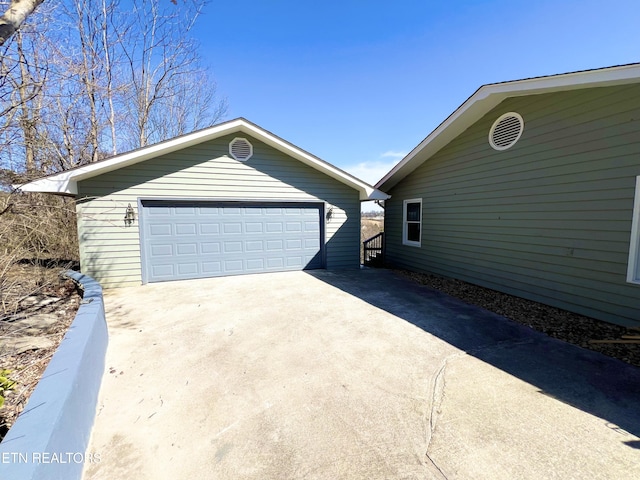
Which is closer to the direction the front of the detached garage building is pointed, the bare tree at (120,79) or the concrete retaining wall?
the concrete retaining wall

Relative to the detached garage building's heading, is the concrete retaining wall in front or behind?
in front

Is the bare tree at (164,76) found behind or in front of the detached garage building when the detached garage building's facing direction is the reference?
behind

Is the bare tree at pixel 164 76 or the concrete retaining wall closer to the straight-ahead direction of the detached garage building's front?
the concrete retaining wall

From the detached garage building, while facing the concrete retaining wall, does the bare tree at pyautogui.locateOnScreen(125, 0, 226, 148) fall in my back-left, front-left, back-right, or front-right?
back-right

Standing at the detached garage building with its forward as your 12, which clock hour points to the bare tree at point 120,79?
The bare tree is roughly at 5 o'clock from the detached garage building.

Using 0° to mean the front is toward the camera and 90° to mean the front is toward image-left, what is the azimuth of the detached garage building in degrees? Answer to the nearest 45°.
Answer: approximately 0°
